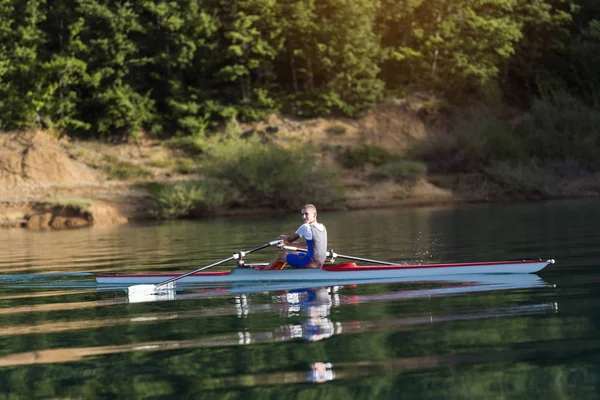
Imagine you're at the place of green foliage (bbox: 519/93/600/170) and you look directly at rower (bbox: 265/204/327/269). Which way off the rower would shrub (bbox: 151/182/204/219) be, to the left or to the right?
right

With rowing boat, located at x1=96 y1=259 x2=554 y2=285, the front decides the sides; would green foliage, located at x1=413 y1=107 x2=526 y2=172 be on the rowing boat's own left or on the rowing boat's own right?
on the rowing boat's own left

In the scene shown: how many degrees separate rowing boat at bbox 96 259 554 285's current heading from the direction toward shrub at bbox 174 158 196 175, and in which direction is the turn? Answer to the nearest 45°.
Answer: approximately 90° to its left

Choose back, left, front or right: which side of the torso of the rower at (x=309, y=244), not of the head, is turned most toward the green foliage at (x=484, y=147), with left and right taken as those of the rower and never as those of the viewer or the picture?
right

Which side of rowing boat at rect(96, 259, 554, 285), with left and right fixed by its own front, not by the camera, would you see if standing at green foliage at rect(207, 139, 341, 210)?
left

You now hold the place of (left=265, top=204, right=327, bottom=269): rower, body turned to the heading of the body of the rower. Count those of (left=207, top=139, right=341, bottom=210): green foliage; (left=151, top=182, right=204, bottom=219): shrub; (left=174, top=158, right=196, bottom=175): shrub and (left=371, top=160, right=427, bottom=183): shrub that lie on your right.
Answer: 4

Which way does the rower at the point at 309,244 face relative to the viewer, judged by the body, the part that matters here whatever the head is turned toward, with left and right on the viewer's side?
facing to the left of the viewer

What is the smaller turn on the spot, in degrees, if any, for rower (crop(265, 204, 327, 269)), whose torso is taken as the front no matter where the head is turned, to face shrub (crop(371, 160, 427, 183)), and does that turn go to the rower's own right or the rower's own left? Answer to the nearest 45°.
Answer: approximately 90° to the rower's own right

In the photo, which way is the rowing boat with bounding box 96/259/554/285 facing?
to the viewer's right

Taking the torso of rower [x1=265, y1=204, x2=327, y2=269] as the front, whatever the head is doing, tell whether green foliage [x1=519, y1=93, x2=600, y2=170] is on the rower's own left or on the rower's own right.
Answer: on the rower's own right

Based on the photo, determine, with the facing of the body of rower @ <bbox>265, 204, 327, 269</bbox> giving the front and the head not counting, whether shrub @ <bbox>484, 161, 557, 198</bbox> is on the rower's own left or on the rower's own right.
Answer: on the rower's own right
